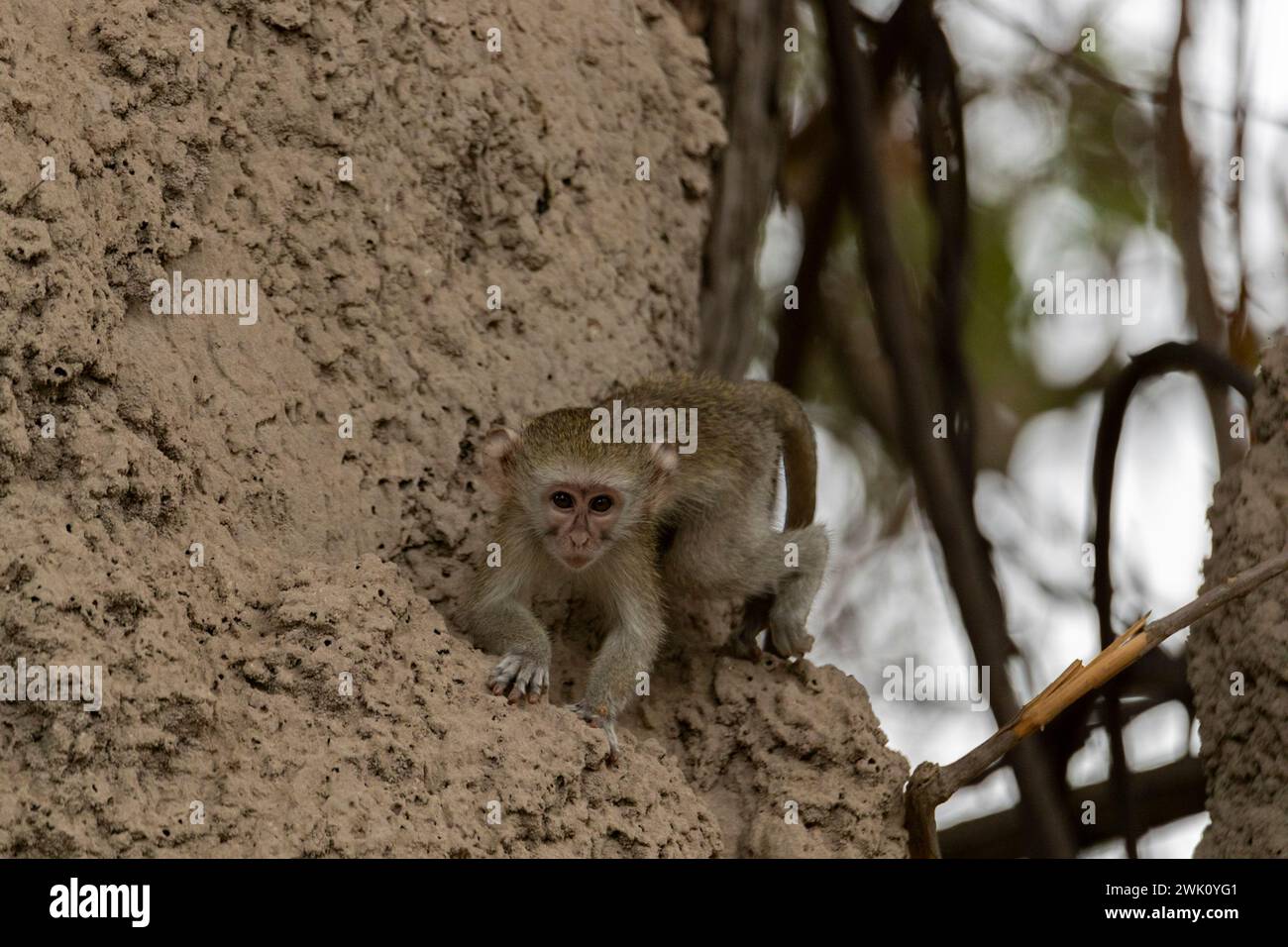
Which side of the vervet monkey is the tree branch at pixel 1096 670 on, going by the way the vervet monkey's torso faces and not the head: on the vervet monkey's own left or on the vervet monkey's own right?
on the vervet monkey's own left

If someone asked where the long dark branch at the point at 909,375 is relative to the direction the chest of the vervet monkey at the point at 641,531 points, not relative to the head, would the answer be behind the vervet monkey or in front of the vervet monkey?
behind

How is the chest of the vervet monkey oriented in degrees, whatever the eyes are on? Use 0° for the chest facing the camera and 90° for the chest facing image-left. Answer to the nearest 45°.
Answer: approximately 45°
